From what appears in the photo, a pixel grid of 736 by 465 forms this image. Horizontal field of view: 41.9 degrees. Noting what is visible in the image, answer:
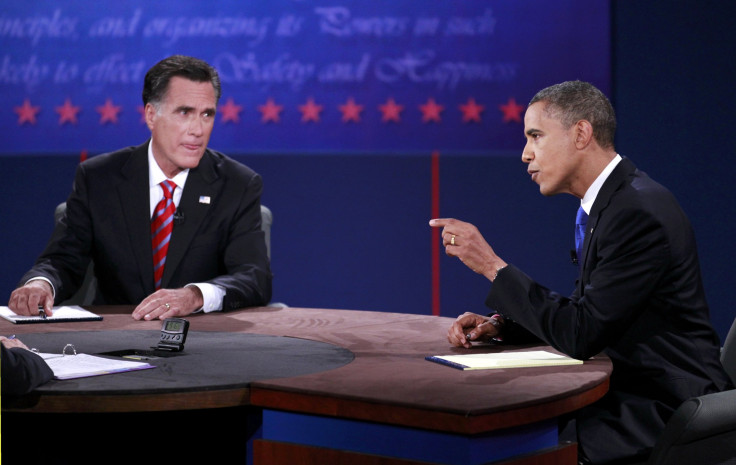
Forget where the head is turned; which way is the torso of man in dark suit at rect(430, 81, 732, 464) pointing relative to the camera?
to the viewer's left

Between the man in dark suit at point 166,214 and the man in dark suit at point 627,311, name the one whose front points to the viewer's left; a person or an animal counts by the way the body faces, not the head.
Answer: the man in dark suit at point 627,311

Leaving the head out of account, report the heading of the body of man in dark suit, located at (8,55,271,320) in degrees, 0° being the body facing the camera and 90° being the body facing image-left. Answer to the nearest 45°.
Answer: approximately 0°

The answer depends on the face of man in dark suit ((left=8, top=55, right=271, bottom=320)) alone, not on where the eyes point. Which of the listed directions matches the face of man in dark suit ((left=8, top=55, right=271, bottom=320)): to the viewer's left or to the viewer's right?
to the viewer's right

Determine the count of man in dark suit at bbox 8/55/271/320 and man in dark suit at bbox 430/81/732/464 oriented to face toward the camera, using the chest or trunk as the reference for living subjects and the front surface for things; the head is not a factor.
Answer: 1

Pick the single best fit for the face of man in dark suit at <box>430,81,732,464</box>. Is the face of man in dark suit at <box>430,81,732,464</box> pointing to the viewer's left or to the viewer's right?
to the viewer's left

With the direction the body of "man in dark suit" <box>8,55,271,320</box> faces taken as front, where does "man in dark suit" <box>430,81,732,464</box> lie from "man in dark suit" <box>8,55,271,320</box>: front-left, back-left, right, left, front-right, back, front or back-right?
front-left

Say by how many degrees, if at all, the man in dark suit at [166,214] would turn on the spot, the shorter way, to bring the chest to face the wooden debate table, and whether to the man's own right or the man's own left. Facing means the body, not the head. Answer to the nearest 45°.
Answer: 0° — they already face it
